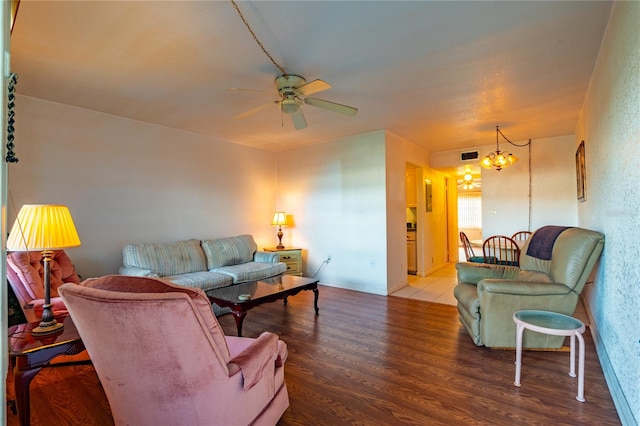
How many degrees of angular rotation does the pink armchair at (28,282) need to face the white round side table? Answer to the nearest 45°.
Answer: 0° — it already faces it

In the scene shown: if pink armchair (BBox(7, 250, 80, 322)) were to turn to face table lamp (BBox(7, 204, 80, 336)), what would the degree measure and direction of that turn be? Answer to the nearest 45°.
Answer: approximately 45° to its right

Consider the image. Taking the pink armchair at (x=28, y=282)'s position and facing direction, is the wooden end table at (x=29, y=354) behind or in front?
in front

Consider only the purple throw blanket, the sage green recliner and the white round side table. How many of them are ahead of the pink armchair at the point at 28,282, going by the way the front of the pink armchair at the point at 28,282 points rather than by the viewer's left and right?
3

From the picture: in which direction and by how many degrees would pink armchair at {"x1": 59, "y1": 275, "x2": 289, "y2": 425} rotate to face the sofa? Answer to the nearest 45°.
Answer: approximately 45° to its left

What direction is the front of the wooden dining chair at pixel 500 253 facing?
away from the camera

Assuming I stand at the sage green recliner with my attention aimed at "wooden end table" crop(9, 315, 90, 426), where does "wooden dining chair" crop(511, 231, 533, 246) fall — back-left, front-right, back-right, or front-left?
back-right

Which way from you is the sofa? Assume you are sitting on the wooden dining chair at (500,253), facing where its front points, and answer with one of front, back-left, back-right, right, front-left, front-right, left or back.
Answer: back-left

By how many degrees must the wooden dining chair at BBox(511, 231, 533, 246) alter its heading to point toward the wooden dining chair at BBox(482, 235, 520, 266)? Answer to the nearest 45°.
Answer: approximately 45° to its left

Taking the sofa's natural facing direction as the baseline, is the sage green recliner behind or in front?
in front

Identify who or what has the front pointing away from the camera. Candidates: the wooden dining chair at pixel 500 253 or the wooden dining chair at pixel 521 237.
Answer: the wooden dining chair at pixel 500 253

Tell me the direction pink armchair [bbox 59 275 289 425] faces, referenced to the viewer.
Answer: facing away from the viewer and to the right of the viewer

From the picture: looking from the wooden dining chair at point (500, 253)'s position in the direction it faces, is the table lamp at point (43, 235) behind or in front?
behind
